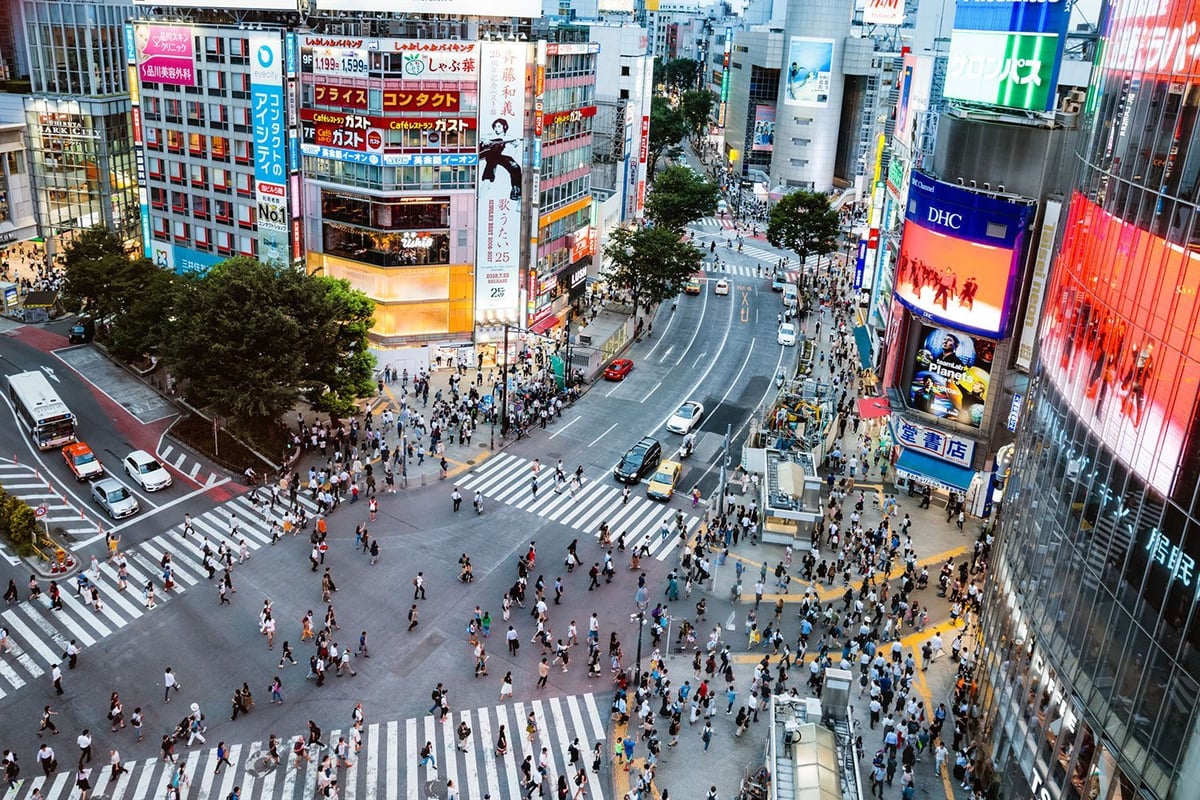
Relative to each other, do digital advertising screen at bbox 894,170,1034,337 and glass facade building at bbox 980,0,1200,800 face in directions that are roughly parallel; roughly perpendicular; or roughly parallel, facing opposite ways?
roughly parallel

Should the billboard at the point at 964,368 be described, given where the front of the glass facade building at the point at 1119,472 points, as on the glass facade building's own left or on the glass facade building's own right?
on the glass facade building's own right

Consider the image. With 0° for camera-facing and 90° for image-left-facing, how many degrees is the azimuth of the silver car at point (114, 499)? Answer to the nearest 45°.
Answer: approximately 315°

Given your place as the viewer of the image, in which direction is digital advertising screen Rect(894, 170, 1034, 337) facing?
facing the viewer and to the left of the viewer

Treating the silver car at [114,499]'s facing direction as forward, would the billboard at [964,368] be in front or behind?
in front

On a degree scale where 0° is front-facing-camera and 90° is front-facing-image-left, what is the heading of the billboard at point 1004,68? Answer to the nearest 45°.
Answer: approximately 45°

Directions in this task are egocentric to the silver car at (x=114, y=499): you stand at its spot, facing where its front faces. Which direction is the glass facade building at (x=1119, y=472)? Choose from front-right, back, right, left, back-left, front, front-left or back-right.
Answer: front

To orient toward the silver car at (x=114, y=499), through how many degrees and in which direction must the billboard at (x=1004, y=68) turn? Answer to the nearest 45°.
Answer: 0° — it already faces it

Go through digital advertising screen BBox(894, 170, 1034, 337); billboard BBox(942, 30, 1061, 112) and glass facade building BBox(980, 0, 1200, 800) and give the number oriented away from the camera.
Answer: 0

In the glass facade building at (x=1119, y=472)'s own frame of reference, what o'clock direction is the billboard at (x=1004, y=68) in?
The billboard is roughly at 4 o'clock from the glass facade building.
